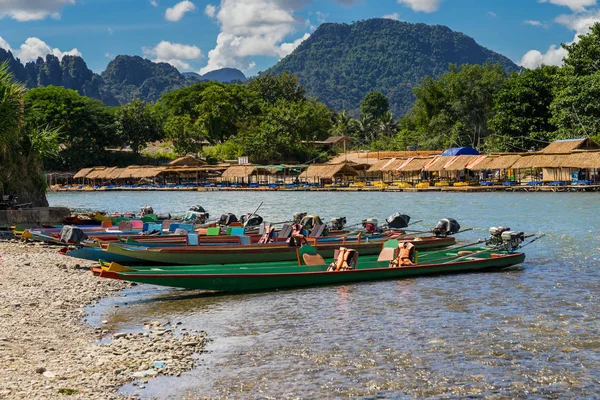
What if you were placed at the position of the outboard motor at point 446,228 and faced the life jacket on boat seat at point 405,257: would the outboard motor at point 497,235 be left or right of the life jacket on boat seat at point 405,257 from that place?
left

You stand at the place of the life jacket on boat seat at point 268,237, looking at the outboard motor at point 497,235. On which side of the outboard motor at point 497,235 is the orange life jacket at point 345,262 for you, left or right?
right

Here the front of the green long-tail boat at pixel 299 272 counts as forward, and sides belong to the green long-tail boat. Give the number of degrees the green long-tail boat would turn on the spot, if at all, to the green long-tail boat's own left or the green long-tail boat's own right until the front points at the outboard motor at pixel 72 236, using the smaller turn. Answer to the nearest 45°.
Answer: approximately 45° to the green long-tail boat's own right

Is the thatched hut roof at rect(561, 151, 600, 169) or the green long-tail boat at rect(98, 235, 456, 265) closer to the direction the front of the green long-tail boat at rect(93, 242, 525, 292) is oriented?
the green long-tail boat

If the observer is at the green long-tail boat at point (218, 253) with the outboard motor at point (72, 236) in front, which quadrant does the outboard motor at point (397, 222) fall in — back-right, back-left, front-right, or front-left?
back-right

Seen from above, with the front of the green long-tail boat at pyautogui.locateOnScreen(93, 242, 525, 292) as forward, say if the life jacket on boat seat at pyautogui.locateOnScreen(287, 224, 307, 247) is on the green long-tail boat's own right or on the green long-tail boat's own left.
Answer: on the green long-tail boat's own right

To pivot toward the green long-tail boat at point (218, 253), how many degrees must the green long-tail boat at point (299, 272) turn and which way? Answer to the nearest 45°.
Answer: approximately 45° to its right

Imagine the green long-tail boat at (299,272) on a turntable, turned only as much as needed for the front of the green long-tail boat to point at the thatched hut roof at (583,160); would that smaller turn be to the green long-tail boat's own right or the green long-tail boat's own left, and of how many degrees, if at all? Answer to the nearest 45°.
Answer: approximately 135° to the green long-tail boat's own right

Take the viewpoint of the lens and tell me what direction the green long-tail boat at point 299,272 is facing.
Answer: facing to the left of the viewer

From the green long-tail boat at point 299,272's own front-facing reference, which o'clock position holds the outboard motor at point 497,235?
The outboard motor is roughly at 5 o'clock from the green long-tail boat.

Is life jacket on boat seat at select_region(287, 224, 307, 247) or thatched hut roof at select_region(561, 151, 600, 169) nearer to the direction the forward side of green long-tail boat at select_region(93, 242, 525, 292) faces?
the life jacket on boat seat

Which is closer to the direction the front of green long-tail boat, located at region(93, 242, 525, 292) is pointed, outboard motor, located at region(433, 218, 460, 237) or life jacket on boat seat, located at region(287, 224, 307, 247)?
the life jacket on boat seat
